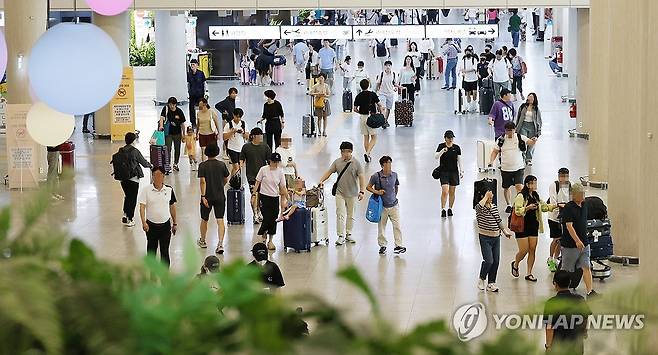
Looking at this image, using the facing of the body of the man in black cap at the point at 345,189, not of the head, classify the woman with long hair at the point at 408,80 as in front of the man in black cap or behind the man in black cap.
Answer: behind

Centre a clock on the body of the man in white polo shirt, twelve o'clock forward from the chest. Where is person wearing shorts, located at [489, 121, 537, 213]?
The person wearing shorts is roughly at 8 o'clock from the man in white polo shirt.

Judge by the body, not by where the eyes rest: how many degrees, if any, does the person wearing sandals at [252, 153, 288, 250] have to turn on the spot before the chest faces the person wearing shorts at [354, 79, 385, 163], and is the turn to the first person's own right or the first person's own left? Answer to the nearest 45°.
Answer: approximately 180°

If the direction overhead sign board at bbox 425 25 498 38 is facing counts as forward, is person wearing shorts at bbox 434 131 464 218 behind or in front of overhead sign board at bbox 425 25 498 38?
in front

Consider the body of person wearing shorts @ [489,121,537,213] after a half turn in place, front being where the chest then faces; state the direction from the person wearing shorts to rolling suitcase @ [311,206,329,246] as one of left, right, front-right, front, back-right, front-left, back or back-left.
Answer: back-left

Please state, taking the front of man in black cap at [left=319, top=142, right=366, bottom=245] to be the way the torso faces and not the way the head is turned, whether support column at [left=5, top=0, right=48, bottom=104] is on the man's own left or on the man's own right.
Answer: on the man's own right

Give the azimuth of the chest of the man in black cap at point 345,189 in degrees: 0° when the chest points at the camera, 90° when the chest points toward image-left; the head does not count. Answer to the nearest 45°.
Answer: approximately 0°

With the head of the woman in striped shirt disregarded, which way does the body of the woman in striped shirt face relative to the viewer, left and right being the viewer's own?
facing the viewer and to the right of the viewer
